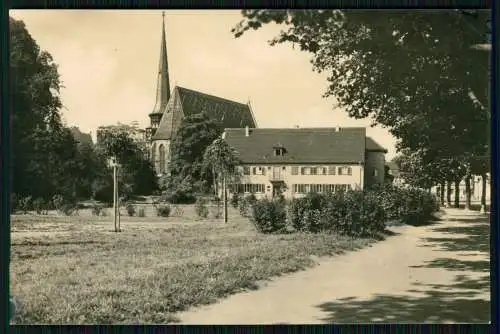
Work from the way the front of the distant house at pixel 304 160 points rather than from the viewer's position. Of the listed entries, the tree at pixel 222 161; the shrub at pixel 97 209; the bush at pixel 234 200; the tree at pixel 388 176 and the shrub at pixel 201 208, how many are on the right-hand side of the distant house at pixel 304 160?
4

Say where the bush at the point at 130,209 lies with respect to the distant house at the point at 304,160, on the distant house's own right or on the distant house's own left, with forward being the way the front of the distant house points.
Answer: on the distant house's own right

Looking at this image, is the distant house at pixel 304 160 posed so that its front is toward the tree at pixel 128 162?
no

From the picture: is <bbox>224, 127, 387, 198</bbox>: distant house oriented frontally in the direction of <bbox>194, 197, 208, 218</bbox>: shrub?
no

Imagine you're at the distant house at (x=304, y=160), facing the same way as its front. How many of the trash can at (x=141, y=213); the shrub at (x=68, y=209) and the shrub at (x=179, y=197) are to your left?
0

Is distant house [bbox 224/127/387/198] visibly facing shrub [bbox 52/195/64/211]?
no

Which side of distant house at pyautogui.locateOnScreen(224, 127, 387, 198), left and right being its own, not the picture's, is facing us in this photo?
front

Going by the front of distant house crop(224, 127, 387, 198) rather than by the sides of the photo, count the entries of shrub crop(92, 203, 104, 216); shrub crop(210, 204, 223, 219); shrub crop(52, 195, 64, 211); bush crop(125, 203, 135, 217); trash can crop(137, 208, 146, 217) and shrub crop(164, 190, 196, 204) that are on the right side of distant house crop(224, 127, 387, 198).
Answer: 6

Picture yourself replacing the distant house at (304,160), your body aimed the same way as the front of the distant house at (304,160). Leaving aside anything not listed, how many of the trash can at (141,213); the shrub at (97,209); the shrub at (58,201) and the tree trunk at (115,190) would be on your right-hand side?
4
